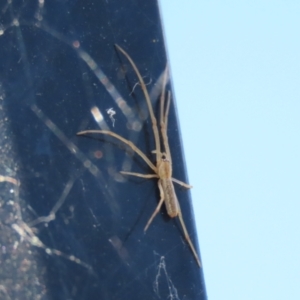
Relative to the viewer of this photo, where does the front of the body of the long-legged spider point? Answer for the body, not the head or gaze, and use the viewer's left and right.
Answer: facing away from the viewer
